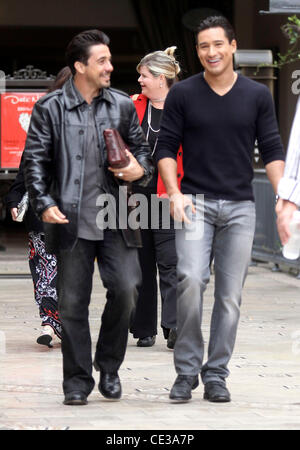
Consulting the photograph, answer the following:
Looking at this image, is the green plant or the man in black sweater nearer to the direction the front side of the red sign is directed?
the man in black sweater

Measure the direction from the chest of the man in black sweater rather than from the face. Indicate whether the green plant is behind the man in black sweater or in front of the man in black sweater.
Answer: behind

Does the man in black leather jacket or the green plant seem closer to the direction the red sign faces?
the man in black leather jacket

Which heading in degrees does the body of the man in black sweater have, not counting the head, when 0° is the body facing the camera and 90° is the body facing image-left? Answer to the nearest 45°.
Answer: approximately 0°

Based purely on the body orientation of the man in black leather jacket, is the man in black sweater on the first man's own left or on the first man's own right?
on the first man's own left

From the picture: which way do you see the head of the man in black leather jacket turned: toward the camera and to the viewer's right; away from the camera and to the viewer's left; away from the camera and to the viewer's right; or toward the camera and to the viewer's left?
toward the camera and to the viewer's right

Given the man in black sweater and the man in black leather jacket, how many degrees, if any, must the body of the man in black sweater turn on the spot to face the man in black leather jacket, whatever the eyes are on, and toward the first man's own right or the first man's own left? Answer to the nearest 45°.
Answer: approximately 90° to the first man's own right

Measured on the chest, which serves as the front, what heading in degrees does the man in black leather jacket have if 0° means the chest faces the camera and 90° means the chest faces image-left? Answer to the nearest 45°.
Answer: approximately 0°

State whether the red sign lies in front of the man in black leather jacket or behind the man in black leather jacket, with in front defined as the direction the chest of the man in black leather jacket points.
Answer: behind

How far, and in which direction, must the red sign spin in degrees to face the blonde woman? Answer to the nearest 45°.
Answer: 0° — it already faces them
